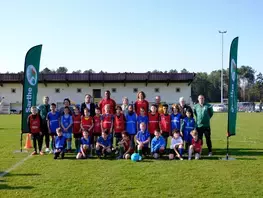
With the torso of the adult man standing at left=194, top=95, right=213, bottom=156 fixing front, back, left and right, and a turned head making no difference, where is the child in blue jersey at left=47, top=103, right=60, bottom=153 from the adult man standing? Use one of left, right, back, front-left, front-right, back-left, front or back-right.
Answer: right

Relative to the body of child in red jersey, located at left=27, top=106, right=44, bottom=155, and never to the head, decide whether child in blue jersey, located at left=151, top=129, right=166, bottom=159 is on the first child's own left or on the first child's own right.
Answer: on the first child's own left

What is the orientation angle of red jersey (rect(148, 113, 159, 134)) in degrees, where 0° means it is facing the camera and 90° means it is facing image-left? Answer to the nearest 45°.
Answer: approximately 0°

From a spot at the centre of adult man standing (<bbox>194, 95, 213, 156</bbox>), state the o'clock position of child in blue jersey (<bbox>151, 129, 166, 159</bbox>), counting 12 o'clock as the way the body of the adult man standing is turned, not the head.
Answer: The child in blue jersey is roughly at 2 o'clock from the adult man standing.

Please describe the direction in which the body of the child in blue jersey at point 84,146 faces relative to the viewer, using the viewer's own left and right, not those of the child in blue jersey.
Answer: facing the viewer

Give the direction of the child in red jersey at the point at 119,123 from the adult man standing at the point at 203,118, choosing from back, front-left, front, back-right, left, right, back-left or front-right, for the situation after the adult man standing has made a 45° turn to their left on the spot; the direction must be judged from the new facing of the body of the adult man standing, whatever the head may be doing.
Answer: back-right

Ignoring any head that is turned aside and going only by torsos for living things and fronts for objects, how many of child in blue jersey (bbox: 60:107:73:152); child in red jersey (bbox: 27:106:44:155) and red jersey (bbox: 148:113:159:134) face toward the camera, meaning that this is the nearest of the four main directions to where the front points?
3

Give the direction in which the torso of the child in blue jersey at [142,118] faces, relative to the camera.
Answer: toward the camera

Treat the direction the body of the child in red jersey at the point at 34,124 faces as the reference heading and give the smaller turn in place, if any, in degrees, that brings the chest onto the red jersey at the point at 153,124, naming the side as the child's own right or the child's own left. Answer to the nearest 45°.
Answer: approximately 90° to the child's own left

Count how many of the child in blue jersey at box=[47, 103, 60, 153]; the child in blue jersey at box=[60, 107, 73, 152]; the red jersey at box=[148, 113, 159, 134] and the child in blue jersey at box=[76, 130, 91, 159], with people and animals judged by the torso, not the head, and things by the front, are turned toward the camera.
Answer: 4

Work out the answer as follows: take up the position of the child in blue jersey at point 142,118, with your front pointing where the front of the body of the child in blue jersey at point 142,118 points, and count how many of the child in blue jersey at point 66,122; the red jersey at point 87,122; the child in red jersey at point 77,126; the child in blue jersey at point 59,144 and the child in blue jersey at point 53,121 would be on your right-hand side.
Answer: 5

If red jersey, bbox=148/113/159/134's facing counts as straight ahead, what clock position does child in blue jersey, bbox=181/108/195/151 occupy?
The child in blue jersey is roughly at 9 o'clock from the red jersey.

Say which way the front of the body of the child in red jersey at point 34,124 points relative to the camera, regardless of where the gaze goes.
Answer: toward the camera
